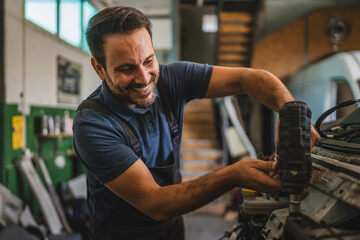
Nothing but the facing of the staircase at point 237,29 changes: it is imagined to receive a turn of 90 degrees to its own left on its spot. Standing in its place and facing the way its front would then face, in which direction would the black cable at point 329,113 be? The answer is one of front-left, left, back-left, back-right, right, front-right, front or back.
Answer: right

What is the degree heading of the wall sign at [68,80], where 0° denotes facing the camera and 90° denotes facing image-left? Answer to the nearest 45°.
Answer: approximately 315°

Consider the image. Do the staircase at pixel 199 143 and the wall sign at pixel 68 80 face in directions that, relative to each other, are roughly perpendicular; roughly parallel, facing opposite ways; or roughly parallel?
roughly perpendicular

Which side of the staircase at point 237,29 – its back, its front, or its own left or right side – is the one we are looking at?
front

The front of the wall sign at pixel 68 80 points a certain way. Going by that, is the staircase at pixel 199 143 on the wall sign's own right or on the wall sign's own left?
on the wall sign's own left

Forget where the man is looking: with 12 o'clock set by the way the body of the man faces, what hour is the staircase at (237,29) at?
The staircase is roughly at 8 o'clock from the man.

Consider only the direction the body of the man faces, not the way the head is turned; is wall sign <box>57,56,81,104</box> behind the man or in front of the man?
behind

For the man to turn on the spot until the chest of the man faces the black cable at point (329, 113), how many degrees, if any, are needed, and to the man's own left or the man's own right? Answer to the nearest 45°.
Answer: approximately 45° to the man's own left

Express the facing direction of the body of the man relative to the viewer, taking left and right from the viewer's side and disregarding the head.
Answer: facing the viewer and to the right of the viewer

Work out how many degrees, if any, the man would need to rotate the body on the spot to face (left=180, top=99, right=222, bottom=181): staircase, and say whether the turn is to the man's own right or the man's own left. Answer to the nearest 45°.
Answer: approximately 135° to the man's own left

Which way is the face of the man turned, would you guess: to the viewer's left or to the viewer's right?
to the viewer's right

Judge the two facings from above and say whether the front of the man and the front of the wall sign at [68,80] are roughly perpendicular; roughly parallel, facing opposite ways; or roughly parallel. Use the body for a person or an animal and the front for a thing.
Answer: roughly parallel

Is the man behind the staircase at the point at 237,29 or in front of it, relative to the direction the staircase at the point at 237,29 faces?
in front

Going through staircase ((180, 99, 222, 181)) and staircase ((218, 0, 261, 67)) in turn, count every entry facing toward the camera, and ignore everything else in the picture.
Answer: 2

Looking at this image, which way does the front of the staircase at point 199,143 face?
toward the camera

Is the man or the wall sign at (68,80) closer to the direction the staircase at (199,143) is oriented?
the man
